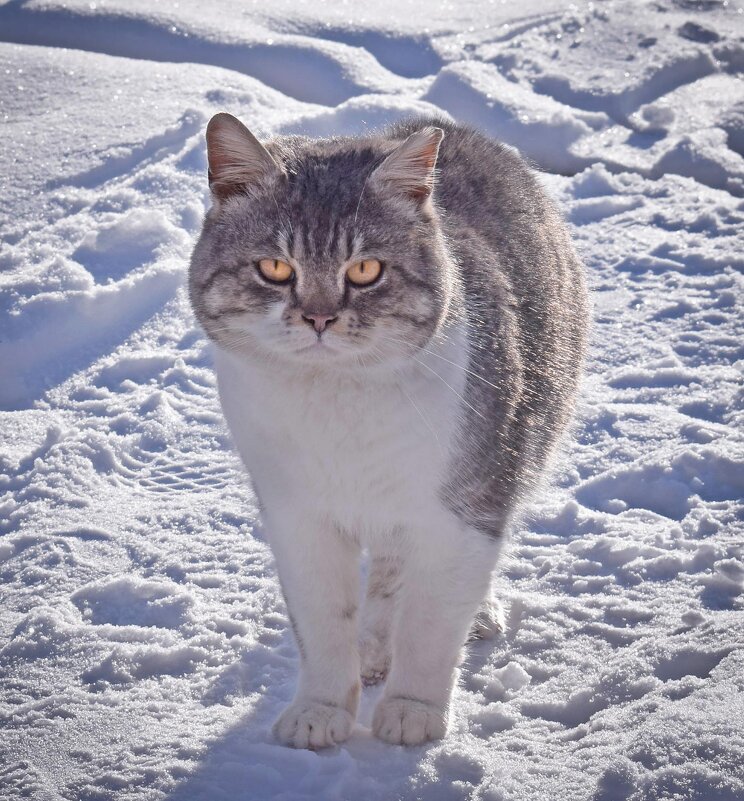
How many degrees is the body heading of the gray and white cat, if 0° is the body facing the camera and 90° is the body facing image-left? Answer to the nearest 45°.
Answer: approximately 0°
